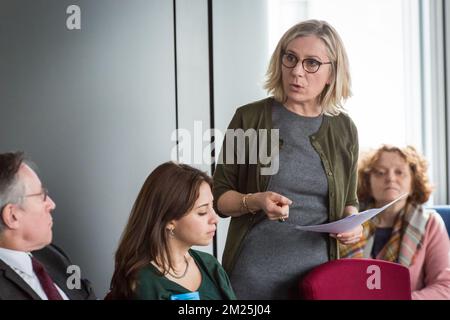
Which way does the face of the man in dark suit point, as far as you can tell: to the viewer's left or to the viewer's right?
to the viewer's right

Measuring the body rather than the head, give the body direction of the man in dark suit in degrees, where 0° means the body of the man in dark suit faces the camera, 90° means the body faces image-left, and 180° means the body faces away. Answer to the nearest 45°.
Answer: approximately 315°

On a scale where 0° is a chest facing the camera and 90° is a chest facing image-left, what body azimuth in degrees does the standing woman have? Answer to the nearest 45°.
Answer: approximately 0°
